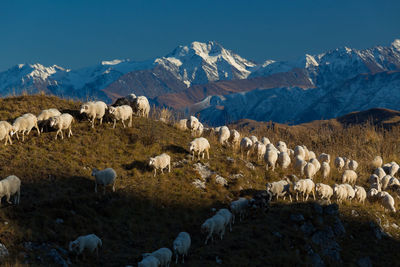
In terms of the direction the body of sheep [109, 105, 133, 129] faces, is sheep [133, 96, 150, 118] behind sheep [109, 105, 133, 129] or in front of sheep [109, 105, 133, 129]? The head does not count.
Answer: behind

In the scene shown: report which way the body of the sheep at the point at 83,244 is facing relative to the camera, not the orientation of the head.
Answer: to the viewer's left

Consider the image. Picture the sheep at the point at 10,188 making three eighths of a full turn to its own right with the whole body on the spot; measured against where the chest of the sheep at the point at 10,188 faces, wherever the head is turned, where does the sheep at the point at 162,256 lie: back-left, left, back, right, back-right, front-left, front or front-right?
right

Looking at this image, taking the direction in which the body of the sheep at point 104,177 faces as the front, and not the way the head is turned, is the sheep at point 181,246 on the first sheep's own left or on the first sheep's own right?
on the first sheep's own left

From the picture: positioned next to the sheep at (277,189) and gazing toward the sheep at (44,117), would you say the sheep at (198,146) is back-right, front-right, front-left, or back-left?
front-right

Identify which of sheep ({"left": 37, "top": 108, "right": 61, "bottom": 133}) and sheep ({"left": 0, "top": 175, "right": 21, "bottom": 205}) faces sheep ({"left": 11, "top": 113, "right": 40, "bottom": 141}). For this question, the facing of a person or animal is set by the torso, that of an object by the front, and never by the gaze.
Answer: sheep ({"left": 37, "top": 108, "right": 61, "bottom": 133})

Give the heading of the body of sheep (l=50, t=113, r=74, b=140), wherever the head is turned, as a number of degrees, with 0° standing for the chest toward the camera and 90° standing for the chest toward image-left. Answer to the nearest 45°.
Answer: approximately 45°

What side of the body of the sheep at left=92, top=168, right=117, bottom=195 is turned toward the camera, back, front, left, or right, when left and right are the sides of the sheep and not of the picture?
left

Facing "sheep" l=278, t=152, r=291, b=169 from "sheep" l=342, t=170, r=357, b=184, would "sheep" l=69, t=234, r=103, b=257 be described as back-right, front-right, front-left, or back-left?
front-left

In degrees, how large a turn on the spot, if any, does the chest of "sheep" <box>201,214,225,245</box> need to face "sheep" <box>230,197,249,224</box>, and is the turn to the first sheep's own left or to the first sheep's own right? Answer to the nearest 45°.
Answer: approximately 135° to the first sheep's own right

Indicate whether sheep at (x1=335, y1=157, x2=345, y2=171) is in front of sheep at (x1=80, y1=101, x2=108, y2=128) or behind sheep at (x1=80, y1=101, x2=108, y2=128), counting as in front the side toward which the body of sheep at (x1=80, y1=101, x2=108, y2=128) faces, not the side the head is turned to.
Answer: behind

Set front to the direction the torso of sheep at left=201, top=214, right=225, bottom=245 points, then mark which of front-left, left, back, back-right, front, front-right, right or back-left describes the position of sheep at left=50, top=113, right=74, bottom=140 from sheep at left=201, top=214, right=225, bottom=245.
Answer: right
